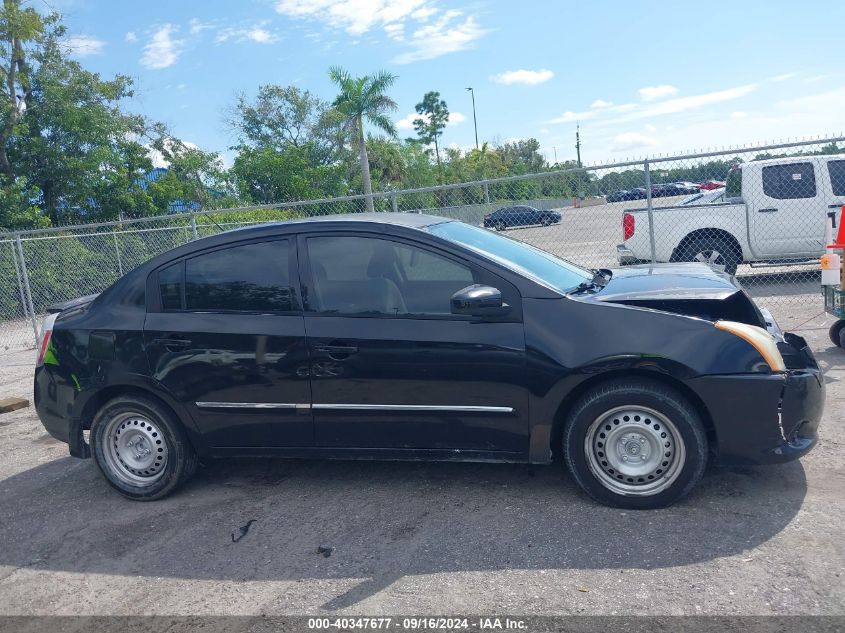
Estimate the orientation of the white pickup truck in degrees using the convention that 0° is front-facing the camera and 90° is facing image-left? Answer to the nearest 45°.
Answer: approximately 270°

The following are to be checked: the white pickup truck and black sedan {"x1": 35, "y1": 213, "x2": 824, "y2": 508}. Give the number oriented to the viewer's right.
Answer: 2

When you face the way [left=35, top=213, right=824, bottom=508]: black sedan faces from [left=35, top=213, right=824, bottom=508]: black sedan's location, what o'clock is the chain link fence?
The chain link fence is roughly at 10 o'clock from the black sedan.

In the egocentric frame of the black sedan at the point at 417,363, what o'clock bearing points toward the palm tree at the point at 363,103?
The palm tree is roughly at 9 o'clock from the black sedan.

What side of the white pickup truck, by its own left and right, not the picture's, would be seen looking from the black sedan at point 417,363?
right

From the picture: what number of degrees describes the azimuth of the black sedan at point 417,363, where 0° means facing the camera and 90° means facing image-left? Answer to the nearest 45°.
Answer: approximately 270°

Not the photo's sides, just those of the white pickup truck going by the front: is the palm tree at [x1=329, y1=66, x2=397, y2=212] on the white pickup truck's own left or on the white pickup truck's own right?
on the white pickup truck's own left

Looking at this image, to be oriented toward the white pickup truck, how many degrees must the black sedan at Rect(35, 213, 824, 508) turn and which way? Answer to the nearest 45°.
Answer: approximately 45° to its left
